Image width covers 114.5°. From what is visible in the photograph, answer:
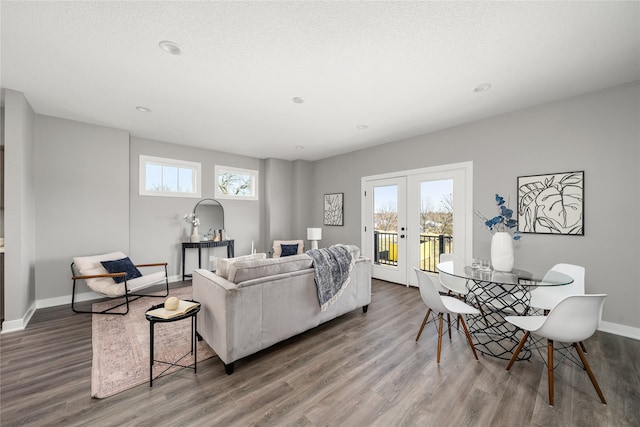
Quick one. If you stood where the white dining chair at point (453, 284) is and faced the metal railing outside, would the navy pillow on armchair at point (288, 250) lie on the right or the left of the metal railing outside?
left

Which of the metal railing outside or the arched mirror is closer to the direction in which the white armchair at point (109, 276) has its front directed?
the metal railing outside

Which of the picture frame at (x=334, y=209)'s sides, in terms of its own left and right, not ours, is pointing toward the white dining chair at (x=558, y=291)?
left

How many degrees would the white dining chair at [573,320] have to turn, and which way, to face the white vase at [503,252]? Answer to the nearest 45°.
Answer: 0° — it already faces it

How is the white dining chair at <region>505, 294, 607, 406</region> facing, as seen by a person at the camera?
facing away from the viewer and to the left of the viewer

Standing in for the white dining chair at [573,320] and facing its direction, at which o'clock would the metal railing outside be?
The metal railing outside is roughly at 12 o'clock from the white dining chair.

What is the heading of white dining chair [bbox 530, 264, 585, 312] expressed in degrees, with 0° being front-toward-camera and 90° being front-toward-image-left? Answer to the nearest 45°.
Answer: approximately 45°

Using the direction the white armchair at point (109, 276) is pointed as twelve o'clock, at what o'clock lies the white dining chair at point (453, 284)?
The white dining chair is roughly at 12 o'clock from the white armchair.

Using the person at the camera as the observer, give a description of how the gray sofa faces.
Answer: facing away from the viewer and to the left of the viewer

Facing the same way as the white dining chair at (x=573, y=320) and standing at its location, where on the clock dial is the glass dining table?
The glass dining table is roughly at 12 o'clock from the white dining chair.

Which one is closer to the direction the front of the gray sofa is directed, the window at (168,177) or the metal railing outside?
the window

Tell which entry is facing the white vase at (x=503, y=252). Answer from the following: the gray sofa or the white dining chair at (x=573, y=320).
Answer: the white dining chair
